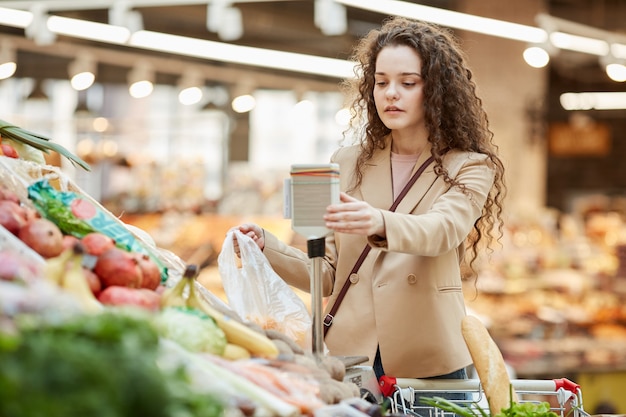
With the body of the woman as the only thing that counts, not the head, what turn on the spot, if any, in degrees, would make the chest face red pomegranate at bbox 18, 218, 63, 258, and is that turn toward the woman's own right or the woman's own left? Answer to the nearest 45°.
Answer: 0° — they already face it

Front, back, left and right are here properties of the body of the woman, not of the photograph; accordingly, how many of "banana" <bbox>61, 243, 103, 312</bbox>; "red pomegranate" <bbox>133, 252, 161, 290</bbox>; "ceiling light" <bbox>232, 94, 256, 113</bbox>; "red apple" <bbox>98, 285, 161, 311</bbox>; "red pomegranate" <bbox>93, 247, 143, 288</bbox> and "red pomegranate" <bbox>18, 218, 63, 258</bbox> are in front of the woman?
5

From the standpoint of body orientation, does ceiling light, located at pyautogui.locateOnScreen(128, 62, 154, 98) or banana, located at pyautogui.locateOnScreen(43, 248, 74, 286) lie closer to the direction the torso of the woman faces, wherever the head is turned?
the banana

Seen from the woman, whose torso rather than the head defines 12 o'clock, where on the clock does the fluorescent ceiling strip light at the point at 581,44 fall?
The fluorescent ceiling strip light is roughly at 5 o'clock from the woman.

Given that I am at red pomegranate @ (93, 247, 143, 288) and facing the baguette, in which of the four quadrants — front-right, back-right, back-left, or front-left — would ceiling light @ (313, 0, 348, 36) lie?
front-left

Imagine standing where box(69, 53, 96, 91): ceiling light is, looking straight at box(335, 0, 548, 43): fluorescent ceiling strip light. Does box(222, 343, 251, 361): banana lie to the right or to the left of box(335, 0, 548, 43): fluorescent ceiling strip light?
right

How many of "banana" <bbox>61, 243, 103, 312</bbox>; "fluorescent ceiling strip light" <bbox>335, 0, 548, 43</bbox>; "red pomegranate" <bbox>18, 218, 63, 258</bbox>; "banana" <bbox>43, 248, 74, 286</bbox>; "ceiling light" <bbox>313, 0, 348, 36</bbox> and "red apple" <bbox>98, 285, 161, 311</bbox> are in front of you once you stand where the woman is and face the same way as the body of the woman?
4

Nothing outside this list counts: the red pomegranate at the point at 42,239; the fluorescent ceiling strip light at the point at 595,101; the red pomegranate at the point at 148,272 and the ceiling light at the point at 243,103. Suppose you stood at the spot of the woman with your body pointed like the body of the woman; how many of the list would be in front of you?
2

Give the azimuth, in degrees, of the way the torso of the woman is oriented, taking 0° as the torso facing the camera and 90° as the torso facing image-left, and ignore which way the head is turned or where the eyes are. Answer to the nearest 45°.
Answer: approximately 45°

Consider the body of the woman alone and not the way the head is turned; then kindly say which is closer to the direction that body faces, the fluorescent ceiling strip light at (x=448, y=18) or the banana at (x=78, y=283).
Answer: the banana

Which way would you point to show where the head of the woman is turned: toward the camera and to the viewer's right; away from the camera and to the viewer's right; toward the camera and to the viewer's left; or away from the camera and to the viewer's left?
toward the camera and to the viewer's left

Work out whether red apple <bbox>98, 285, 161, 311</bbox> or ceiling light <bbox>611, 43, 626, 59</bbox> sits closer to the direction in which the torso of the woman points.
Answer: the red apple

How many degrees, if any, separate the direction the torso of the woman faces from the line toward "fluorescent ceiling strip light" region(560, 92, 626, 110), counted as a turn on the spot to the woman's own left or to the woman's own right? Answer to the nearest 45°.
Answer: approximately 135° to the woman's own right

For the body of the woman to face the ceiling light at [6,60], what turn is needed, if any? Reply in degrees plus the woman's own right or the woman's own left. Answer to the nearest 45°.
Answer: approximately 90° to the woman's own right

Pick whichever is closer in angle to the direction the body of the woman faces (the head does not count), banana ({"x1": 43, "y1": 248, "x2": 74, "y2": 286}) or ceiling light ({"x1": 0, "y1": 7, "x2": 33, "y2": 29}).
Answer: the banana

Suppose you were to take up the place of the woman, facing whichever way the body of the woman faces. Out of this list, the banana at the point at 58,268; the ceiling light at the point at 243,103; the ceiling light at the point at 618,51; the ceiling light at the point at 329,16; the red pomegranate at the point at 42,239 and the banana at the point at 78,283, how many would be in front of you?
3

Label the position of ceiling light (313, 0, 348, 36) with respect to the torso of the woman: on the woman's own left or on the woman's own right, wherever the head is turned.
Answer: on the woman's own right

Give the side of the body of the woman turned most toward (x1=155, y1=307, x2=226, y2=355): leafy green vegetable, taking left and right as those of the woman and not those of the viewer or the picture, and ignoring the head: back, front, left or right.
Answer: front
